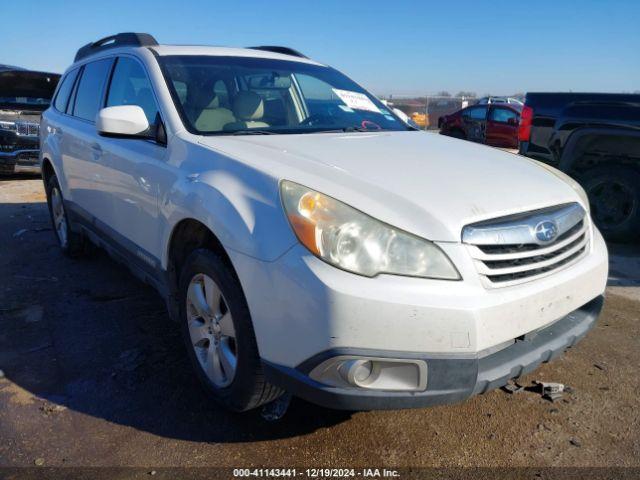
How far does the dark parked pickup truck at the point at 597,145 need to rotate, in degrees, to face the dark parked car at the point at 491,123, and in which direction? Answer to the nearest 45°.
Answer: approximately 90° to its left

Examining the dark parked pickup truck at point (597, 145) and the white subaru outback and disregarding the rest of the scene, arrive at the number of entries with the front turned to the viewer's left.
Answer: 0

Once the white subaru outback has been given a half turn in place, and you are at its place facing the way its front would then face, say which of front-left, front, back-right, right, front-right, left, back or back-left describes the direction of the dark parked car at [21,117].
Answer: front

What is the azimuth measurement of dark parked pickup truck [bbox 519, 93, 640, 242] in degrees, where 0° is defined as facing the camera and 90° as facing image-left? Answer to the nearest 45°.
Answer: approximately 270°

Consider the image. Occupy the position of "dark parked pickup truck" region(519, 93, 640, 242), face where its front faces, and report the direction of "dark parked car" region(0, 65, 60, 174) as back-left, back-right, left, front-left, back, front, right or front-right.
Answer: back

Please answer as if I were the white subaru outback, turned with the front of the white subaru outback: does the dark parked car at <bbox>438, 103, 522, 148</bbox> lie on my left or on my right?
on my left

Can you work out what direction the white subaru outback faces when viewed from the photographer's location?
facing the viewer and to the right of the viewer

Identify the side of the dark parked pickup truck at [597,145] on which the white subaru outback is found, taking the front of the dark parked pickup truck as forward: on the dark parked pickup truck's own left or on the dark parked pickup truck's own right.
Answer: on the dark parked pickup truck's own right
